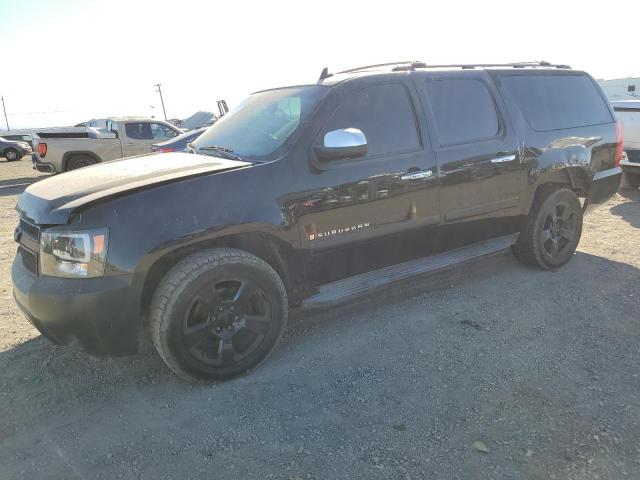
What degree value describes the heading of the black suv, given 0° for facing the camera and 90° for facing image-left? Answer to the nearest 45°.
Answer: approximately 45°

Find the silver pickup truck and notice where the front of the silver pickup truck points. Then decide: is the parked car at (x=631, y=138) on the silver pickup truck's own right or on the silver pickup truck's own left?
on the silver pickup truck's own right

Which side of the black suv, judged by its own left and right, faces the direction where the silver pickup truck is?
right

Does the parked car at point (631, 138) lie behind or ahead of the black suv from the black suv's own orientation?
behind

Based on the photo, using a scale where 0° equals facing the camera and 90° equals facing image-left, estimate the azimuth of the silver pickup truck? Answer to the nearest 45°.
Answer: approximately 270°

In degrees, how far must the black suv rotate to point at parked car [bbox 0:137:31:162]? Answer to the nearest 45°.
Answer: approximately 90° to its right

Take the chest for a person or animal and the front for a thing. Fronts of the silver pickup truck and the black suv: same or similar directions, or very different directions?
very different directions

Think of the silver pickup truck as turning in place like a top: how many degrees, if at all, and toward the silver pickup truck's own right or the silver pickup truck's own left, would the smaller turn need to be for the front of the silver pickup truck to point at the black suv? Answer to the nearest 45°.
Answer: approximately 90° to the silver pickup truck's own right

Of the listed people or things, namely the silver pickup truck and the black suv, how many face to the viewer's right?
1

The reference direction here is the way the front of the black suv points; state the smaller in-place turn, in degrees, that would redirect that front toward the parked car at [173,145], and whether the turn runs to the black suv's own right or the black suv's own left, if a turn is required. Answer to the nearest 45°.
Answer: approximately 135° to the black suv's own right
